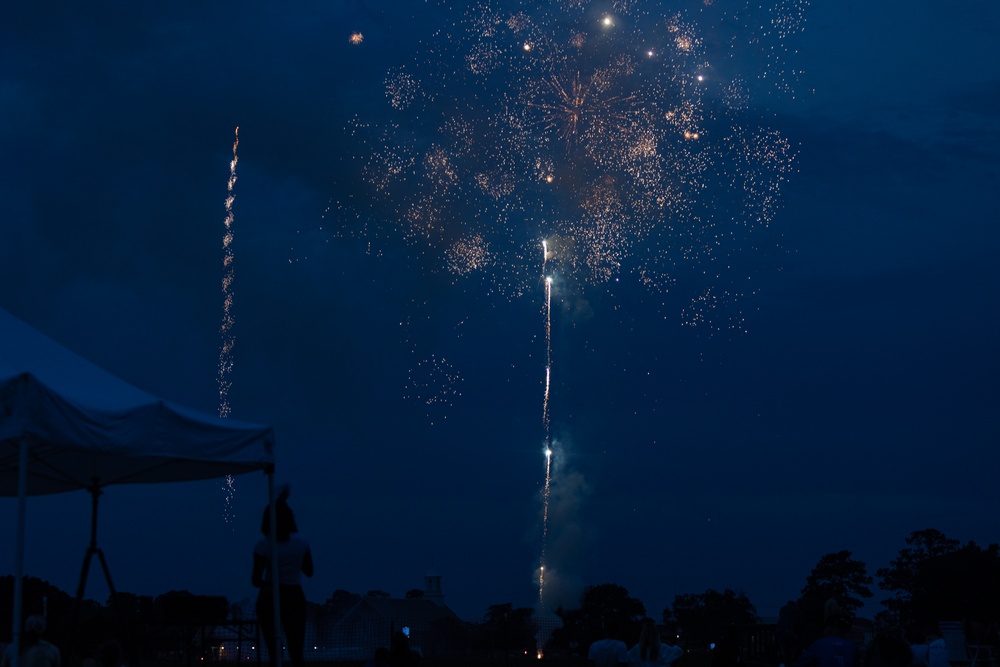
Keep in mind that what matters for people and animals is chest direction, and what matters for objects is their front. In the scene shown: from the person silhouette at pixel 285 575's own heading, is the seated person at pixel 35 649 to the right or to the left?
on its left

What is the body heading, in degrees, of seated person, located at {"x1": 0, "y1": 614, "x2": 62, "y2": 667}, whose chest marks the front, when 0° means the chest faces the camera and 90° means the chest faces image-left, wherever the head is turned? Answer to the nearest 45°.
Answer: approximately 180°

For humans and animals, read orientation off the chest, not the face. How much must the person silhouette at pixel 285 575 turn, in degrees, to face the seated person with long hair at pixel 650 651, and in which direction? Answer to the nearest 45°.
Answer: approximately 90° to its right

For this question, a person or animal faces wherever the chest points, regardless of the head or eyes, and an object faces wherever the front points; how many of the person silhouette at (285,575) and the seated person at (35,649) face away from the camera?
2

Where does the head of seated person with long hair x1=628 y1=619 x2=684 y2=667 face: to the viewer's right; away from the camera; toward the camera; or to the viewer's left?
away from the camera

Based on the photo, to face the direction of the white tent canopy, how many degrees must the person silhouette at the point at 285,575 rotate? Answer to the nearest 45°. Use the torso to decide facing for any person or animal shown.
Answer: approximately 135° to its left

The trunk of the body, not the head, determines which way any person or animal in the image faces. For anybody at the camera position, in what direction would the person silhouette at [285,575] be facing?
facing away from the viewer

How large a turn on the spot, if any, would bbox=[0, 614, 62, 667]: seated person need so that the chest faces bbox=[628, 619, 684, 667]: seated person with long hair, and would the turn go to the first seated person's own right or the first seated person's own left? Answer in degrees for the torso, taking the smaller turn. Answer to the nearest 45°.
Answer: approximately 90° to the first seated person's own right
